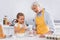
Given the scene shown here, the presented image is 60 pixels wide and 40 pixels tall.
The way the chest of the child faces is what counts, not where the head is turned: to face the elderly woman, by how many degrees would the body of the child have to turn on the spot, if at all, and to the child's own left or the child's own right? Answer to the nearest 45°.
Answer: approximately 45° to the child's own left

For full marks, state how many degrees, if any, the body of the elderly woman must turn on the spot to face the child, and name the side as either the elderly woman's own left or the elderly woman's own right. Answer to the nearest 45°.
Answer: approximately 45° to the elderly woman's own right

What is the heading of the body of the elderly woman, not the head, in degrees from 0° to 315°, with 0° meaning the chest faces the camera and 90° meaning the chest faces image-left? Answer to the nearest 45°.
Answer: approximately 45°

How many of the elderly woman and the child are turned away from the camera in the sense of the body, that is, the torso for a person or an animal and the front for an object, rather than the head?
0
